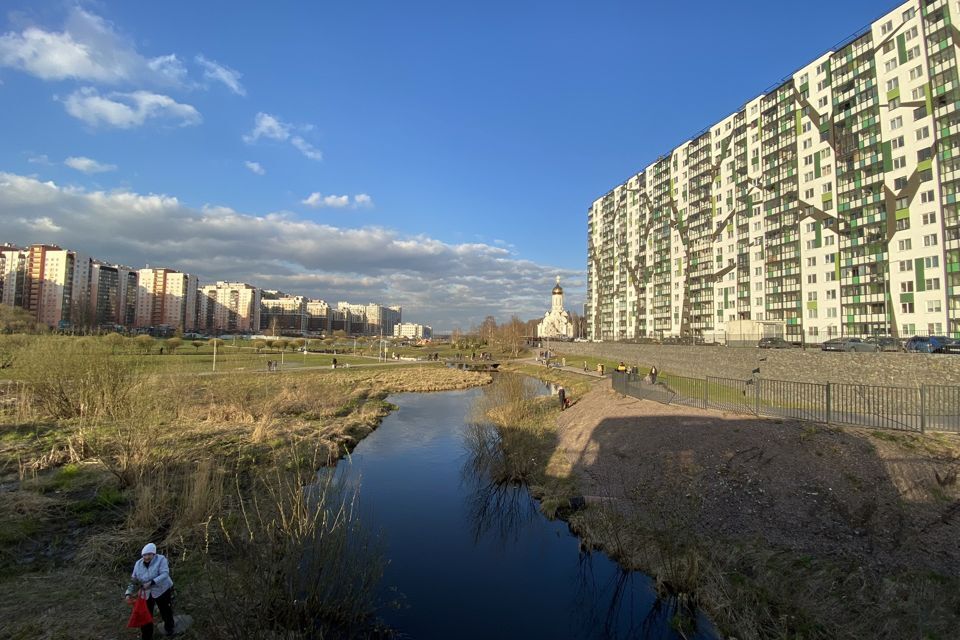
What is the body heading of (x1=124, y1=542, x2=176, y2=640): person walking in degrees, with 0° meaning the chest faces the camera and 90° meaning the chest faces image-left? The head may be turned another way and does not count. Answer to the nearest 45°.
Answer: approximately 45°

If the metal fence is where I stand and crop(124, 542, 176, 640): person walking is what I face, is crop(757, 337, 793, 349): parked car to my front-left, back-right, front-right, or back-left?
back-right

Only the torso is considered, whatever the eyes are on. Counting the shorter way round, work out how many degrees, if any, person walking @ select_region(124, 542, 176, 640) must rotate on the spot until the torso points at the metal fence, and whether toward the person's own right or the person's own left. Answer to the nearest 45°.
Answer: approximately 135° to the person's own left

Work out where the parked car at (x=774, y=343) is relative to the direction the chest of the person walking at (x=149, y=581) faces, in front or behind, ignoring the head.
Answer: behind
